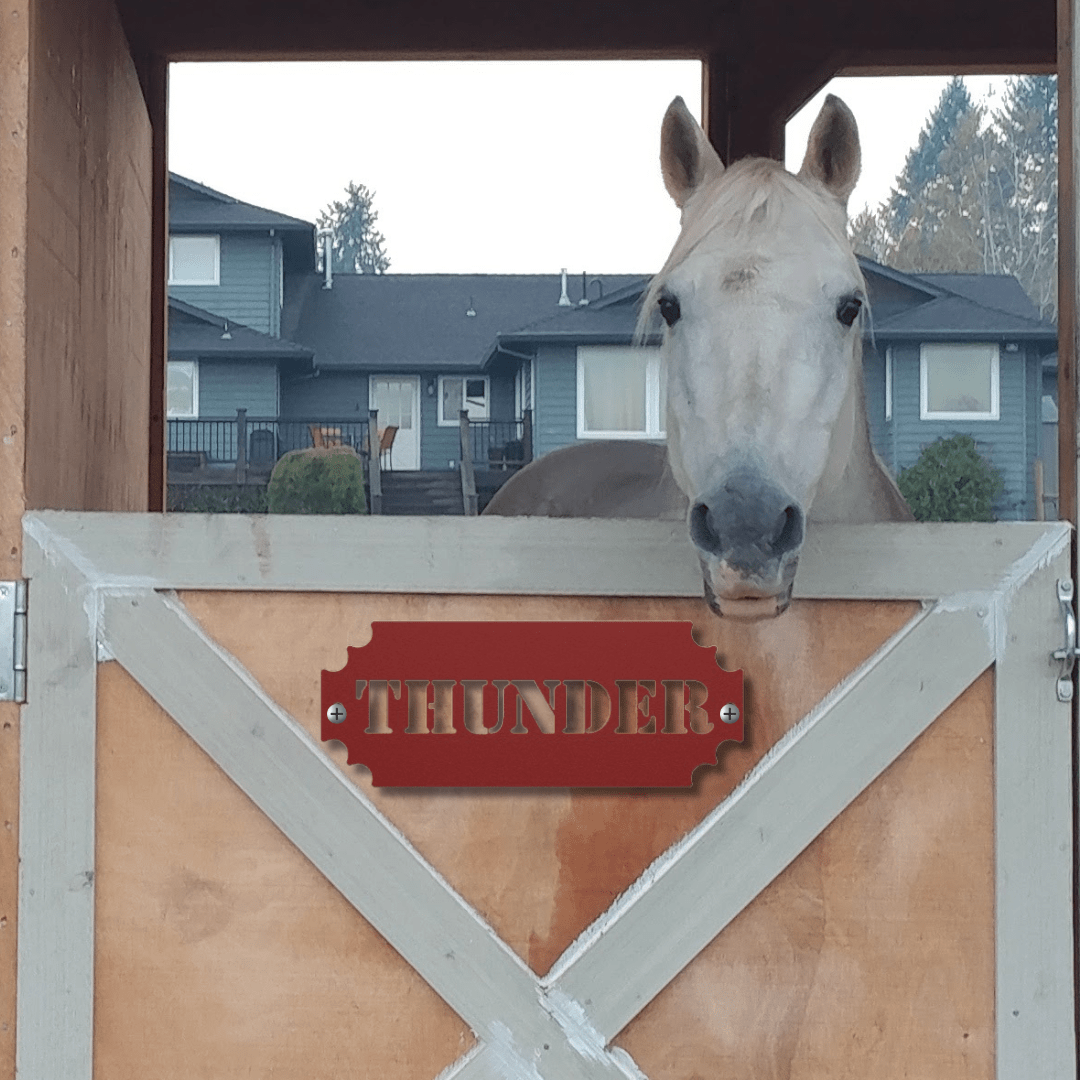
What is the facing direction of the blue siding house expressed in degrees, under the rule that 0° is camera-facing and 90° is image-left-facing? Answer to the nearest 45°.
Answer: approximately 0°

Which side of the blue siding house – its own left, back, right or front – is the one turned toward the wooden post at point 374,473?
front

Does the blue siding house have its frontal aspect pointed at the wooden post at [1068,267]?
yes

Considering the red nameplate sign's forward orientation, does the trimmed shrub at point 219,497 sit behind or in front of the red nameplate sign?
behind

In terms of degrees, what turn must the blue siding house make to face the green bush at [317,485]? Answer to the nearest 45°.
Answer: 0° — it already faces it

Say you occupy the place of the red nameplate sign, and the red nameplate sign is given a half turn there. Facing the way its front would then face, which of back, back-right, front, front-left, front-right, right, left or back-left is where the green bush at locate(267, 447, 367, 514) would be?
front

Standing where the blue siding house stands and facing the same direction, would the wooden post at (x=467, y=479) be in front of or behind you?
in front

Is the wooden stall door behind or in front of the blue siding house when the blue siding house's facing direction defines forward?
in front
